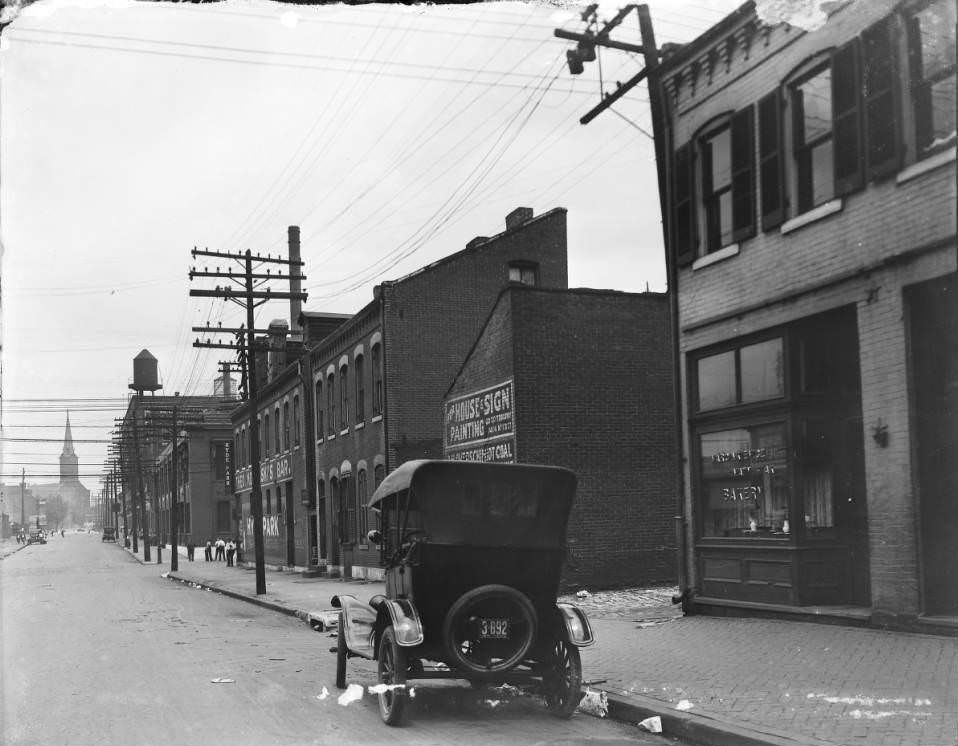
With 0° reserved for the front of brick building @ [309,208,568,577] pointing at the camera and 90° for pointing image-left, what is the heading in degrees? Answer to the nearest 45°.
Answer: approximately 90°

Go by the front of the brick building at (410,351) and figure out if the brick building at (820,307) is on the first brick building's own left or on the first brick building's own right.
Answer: on the first brick building's own left

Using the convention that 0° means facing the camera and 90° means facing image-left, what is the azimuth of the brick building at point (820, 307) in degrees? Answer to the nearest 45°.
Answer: approximately 45°

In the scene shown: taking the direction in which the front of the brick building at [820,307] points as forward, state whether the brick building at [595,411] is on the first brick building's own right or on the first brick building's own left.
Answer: on the first brick building's own right
